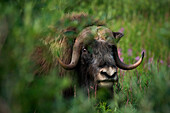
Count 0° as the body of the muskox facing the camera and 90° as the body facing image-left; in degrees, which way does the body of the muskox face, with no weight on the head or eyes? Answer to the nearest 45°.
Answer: approximately 315°
